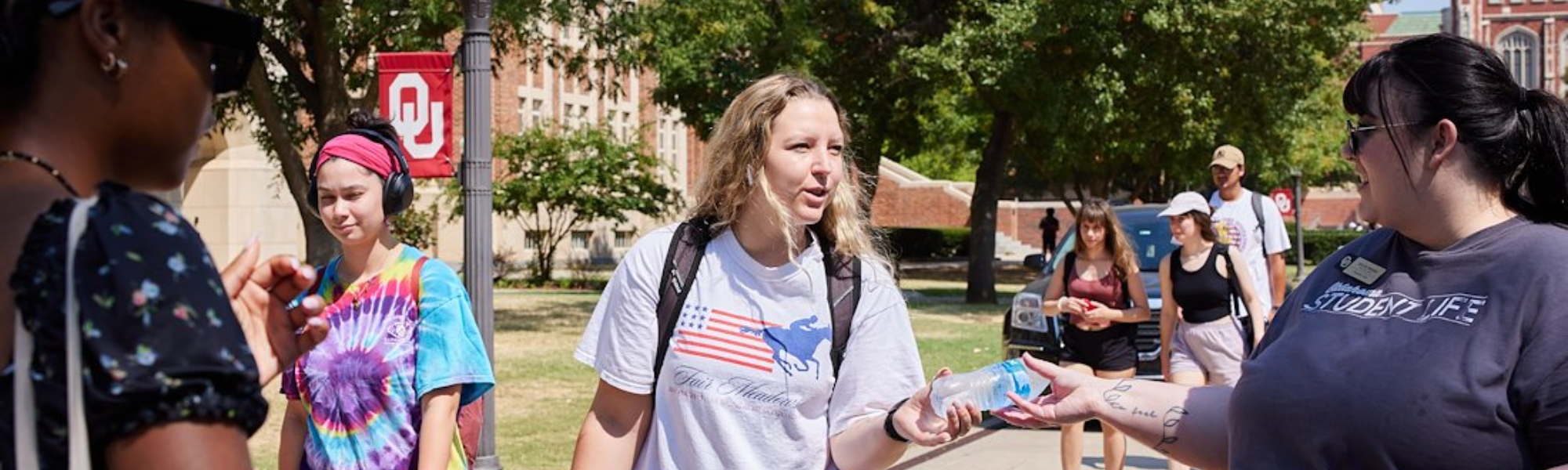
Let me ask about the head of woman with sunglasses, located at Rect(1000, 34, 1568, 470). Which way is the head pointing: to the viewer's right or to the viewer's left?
to the viewer's left

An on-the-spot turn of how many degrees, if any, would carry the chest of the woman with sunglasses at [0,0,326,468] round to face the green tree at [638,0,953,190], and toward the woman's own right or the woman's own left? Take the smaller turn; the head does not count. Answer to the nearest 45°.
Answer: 0° — they already face it

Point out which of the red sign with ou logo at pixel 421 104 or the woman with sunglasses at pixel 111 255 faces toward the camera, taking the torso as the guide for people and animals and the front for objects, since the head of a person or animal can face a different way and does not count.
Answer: the red sign with ou logo

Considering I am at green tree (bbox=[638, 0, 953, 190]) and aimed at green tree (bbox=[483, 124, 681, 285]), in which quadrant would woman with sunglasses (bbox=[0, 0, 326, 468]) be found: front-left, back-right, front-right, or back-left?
back-left

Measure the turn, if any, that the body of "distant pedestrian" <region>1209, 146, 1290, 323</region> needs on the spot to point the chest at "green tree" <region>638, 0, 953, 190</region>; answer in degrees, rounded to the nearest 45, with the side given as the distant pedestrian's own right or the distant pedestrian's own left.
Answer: approximately 90° to the distant pedestrian's own right

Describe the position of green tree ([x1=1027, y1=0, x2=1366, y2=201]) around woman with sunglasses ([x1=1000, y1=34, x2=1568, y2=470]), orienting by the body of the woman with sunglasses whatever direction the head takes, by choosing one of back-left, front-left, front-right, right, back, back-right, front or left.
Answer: back-right

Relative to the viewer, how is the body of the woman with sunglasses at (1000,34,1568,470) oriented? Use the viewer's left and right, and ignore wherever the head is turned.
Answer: facing the viewer and to the left of the viewer

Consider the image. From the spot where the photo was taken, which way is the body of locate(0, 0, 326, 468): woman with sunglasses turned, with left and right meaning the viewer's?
facing away from the viewer and to the right of the viewer

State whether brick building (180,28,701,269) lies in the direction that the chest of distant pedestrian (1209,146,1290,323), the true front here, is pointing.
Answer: no

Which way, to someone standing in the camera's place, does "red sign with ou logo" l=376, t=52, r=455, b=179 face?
facing the viewer

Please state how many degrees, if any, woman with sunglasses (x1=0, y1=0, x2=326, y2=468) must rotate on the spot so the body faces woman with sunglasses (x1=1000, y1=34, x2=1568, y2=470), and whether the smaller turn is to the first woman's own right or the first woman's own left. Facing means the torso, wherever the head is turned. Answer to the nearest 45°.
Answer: approximately 45° to the first woman's own right

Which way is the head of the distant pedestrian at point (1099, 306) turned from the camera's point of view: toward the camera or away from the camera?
toward the camera

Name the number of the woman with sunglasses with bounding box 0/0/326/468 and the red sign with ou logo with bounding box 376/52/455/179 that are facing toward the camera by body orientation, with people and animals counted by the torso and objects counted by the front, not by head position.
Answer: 1

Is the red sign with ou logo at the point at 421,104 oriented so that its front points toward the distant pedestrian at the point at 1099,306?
no

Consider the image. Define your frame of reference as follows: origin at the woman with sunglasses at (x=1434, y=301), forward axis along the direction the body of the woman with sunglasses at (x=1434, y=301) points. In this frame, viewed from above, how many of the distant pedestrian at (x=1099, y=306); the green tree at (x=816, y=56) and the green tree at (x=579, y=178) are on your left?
0
